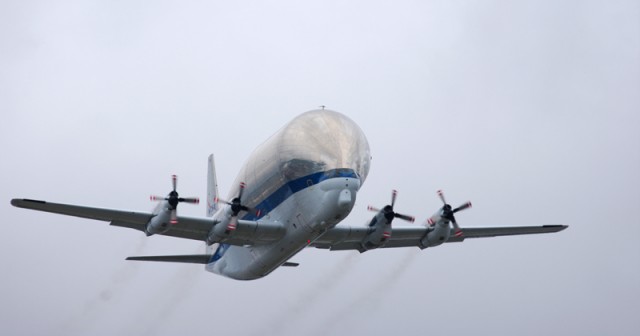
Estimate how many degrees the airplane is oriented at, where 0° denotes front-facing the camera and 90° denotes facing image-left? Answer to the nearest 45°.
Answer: approximately 315°
